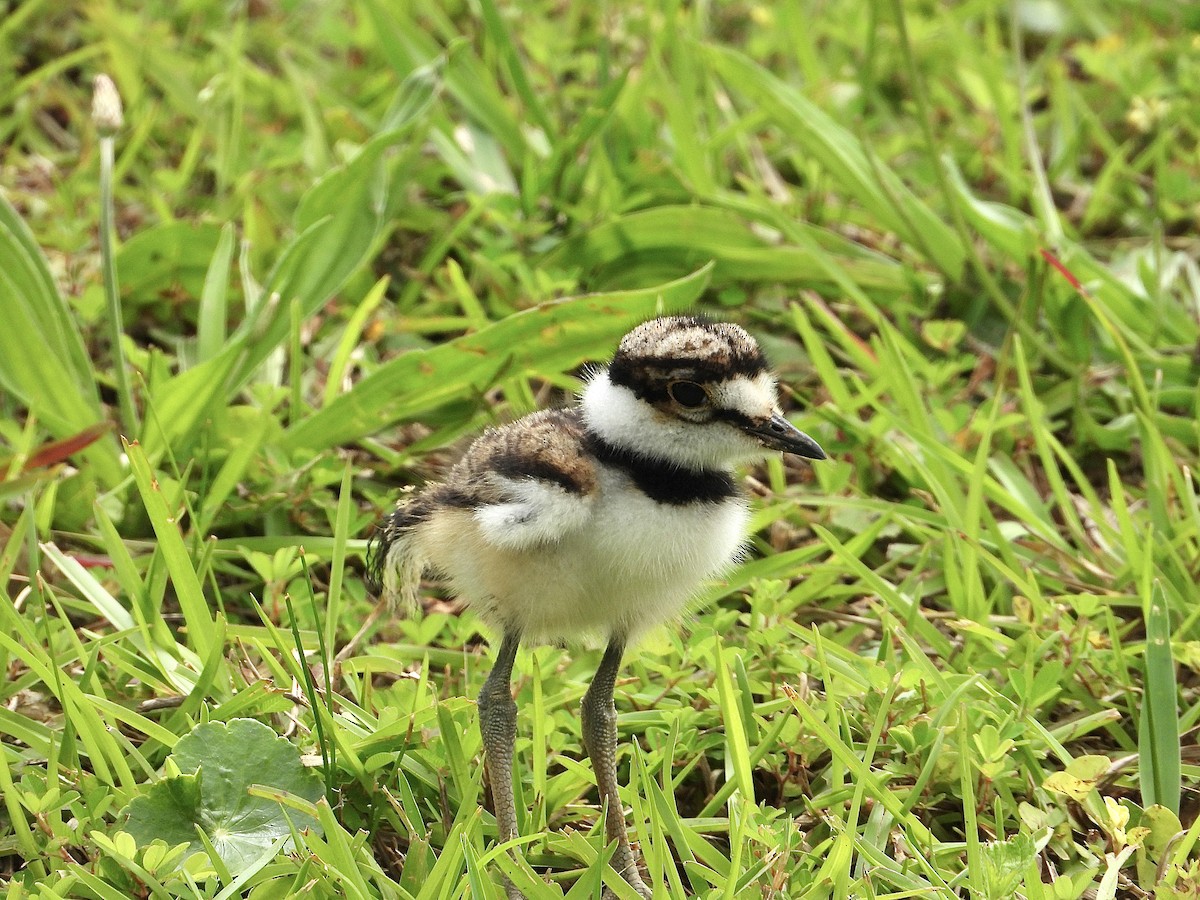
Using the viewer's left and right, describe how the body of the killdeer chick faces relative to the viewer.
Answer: facing the viewer and to the right of the viewer

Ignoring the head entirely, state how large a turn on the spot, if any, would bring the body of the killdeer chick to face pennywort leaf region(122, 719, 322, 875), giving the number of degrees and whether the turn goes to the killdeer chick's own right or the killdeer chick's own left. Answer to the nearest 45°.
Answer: approximately 135° to the killdeer chick's own right
